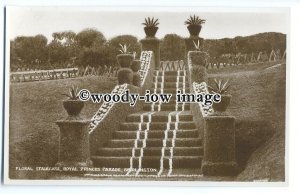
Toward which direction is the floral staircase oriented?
toward the camera

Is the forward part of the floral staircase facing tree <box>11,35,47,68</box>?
no
